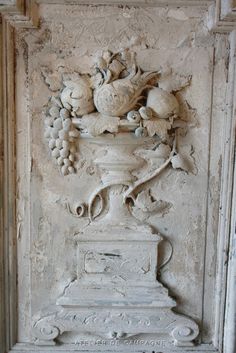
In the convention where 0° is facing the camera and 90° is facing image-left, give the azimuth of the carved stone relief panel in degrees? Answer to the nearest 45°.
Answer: approximately 0°
